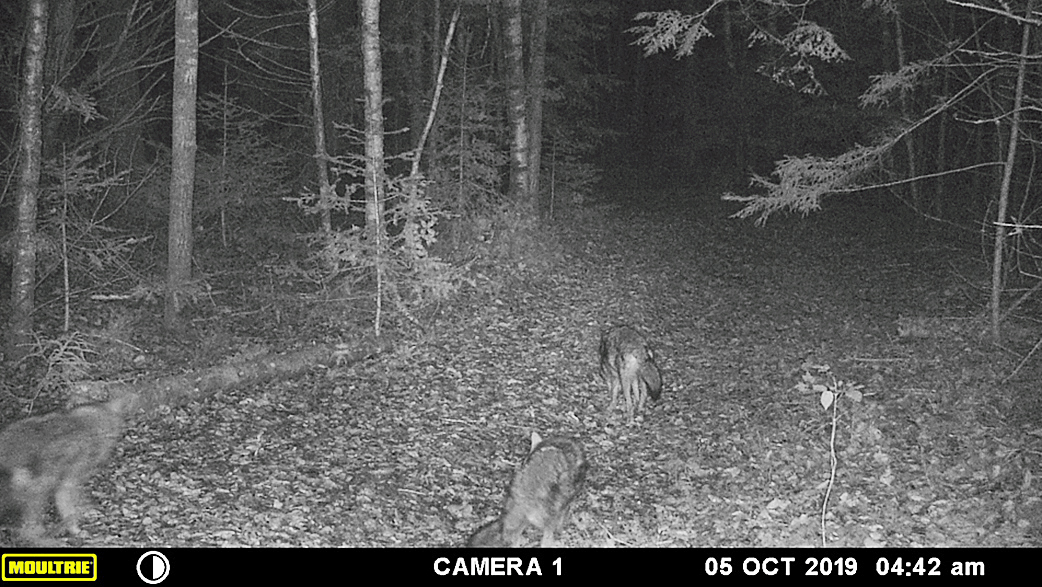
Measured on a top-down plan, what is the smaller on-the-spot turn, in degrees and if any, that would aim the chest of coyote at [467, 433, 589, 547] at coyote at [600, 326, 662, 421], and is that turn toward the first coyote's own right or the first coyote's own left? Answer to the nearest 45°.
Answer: approximately 45° to the first coyote's own left

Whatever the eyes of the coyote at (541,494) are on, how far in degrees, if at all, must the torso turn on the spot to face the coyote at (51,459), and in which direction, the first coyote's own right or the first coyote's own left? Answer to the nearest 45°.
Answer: approximately 135° to the first coyote's own left

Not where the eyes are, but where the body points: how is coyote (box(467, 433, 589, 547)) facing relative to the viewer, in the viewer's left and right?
facing away from the viewer and to the right of the viewer
